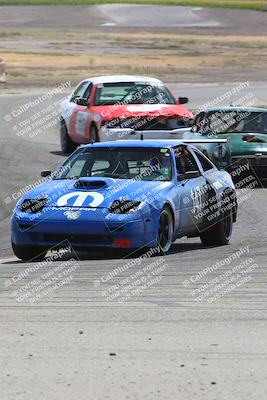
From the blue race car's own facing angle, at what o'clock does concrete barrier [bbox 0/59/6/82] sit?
The concrete barrier is roughly at 4 o'clock from the blue race car.

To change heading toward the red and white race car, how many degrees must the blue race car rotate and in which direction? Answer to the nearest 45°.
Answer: approximately 135° to its right

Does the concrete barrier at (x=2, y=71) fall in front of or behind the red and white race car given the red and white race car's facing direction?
behind

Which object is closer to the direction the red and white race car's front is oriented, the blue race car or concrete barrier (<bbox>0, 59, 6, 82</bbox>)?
the blue race car

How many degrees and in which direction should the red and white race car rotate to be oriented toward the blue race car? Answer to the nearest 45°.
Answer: approximately 45° to its right

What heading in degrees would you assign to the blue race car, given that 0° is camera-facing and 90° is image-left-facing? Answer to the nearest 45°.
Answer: approximately 45°

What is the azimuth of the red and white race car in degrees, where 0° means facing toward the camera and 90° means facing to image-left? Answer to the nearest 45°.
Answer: approximately 315°
